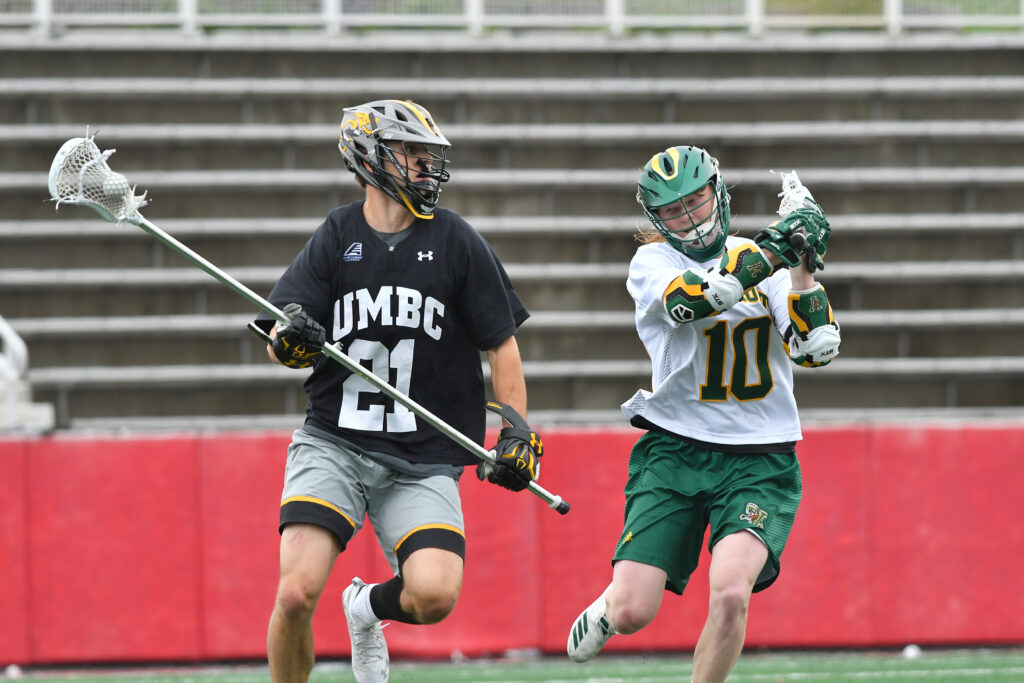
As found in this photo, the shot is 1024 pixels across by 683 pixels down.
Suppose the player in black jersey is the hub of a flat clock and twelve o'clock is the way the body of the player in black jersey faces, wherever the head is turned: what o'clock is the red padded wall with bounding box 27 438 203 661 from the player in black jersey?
The red padded wall is roughly at 5 o'clock from the player in black jersey.

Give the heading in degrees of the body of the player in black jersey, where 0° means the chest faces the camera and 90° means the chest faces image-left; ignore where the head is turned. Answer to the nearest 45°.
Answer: approximately 0°

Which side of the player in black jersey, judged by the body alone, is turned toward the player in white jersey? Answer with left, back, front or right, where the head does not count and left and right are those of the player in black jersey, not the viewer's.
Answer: left
